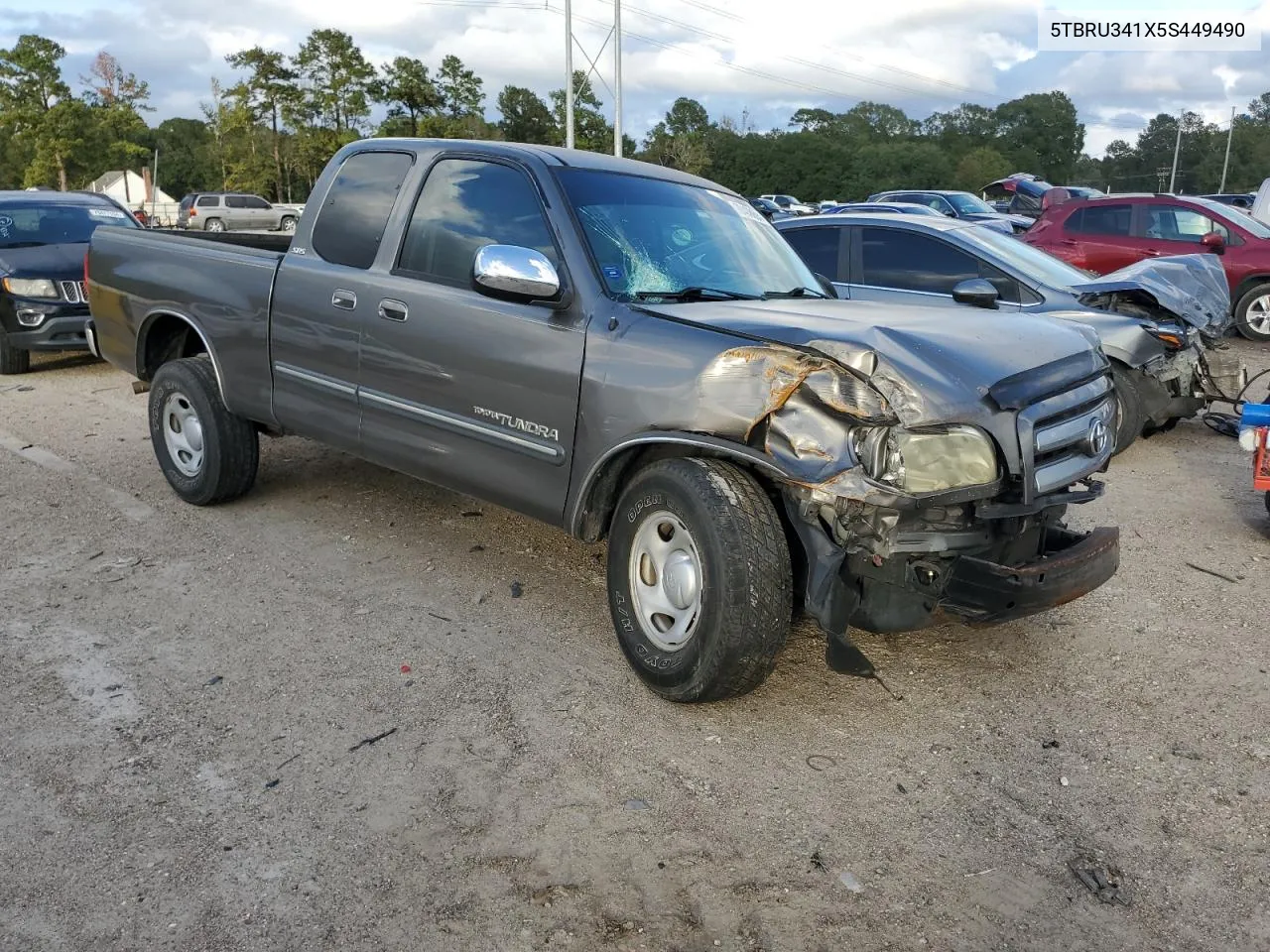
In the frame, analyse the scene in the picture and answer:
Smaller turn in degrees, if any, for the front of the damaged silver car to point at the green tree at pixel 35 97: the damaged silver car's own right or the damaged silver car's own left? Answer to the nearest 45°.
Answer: approximately 180°

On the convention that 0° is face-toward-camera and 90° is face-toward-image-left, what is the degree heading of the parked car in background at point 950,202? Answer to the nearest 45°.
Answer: approximately 315°

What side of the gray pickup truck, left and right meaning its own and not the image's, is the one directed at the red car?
left

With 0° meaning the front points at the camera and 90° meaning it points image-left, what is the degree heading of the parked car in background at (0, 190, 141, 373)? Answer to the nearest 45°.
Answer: approximately 315°

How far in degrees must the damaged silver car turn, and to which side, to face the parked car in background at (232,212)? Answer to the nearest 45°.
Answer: approximately 180°

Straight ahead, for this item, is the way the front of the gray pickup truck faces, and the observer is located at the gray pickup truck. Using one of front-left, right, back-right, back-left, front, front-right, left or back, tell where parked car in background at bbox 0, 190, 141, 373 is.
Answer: back

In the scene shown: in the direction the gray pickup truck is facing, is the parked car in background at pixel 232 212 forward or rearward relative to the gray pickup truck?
rearward

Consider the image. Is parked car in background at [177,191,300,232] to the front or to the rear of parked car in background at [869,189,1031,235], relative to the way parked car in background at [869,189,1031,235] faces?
to the rear

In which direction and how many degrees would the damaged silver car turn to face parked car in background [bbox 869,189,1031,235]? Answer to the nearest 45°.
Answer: approximately 135° to its left
